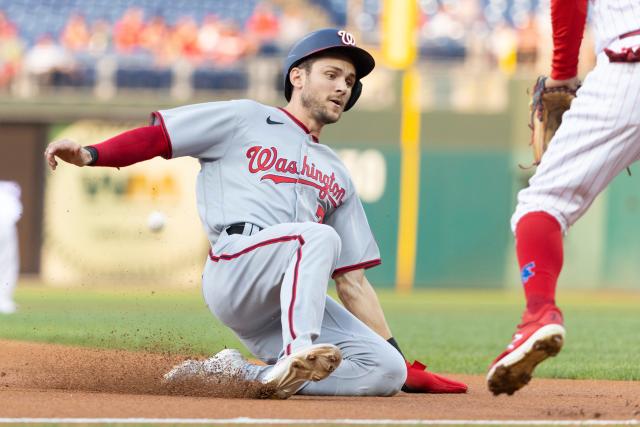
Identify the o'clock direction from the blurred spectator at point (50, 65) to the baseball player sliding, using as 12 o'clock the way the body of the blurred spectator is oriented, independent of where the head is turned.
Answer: The baseball player sliding is roughly at 12 o'clock from the blurred spectator.

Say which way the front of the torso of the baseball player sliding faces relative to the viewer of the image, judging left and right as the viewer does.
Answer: facing the viewer and to the right of the viewer

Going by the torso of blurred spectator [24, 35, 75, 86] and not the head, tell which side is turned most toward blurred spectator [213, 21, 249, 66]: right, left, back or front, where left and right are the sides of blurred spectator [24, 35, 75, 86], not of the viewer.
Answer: left

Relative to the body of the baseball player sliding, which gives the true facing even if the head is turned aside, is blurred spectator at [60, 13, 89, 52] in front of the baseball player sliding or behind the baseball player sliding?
behind

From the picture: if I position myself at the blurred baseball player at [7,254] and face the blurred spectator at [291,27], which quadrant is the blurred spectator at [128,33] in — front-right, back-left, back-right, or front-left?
front-left

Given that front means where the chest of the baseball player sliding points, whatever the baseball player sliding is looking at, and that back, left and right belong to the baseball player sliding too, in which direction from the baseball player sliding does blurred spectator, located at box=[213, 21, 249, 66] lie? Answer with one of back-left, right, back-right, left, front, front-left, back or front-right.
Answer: back-left

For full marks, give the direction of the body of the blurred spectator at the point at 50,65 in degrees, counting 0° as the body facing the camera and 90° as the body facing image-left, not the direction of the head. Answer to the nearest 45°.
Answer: approximately 0°

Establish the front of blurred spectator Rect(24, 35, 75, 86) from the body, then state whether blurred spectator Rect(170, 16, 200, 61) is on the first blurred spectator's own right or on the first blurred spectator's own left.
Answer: on the first blurred spectator's own left

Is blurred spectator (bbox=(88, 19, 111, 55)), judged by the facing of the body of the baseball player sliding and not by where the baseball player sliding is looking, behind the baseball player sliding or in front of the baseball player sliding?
behind

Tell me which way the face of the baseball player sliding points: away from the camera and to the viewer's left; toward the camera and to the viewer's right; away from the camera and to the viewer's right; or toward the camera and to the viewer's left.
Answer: toward the camera and to the viewer's right

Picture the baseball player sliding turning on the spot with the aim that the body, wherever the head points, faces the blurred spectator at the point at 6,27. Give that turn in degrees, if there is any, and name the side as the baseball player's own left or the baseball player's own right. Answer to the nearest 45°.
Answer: approximately 135° to the baseball player's own left

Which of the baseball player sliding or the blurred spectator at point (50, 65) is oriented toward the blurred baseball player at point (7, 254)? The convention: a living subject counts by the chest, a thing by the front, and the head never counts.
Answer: the blurred spectator at point (50, 65)

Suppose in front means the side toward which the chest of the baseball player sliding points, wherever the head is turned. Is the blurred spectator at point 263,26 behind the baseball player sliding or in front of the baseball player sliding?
behind
